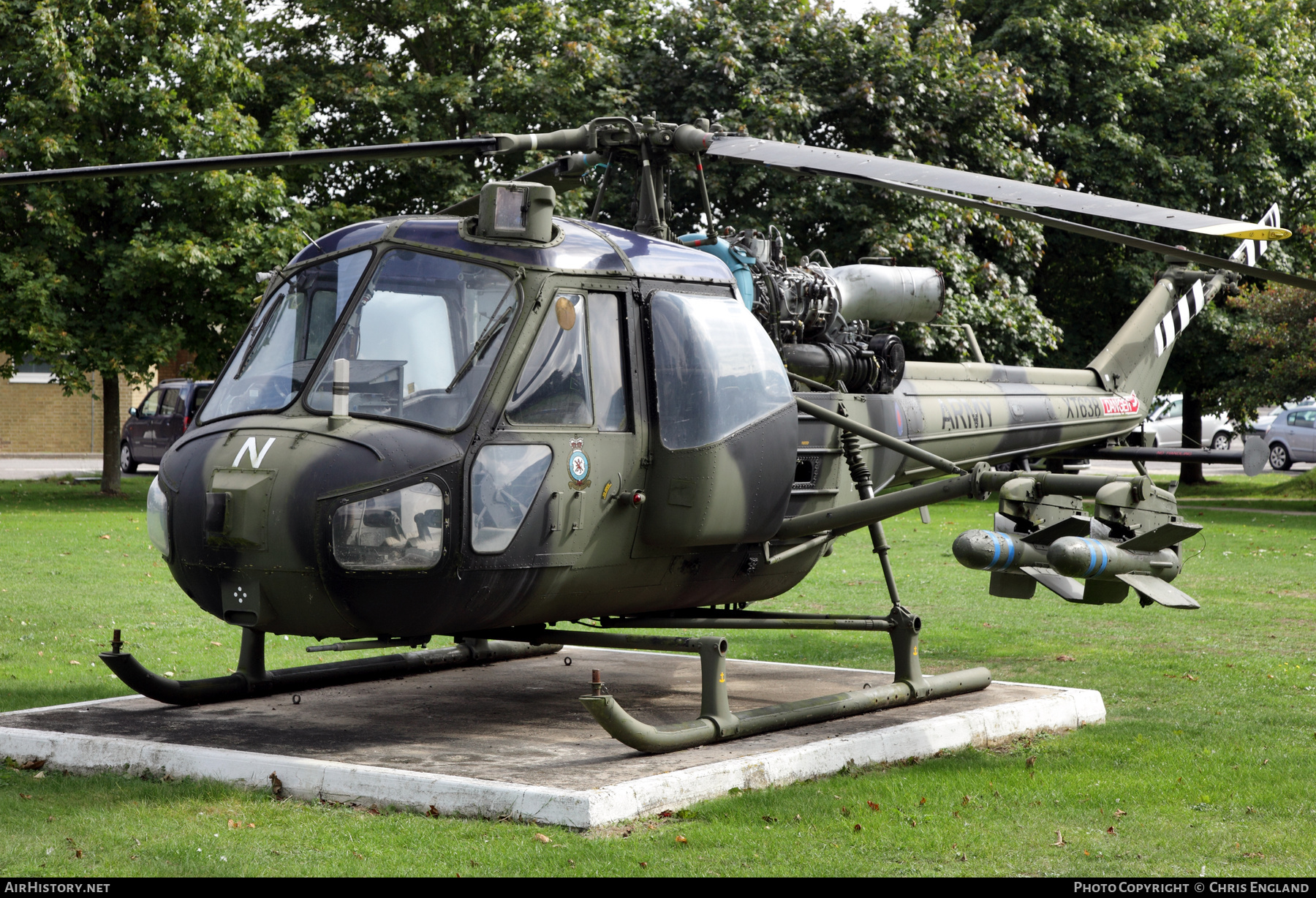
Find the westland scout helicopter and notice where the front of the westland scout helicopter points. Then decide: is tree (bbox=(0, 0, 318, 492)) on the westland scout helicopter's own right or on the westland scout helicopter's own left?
on the westland scout helicopter's own right

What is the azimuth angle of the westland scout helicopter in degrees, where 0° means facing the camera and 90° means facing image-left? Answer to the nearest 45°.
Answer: approximately 45°

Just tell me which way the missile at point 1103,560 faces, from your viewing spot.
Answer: facing the viewer and to the left of the viewer

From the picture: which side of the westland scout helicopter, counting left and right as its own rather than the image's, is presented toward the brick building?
right

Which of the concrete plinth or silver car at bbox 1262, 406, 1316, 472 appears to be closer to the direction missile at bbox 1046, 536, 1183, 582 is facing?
the concrete plinth

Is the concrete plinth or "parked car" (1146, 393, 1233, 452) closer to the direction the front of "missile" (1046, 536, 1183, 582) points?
the concrete plinth

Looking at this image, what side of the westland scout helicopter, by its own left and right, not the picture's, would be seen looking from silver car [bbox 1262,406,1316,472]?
back

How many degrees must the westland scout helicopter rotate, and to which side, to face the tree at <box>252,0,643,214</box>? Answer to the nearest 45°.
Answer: approximately 135° to its right

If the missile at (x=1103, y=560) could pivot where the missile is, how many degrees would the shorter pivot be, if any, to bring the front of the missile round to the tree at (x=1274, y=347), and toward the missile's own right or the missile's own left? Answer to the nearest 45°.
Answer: approximately 135° to the missile's own right

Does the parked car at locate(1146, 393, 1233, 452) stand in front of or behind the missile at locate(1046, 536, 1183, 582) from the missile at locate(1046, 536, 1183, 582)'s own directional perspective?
behind

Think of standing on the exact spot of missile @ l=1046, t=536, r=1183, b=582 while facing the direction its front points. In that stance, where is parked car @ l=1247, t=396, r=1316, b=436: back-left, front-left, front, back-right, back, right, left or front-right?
back-right
